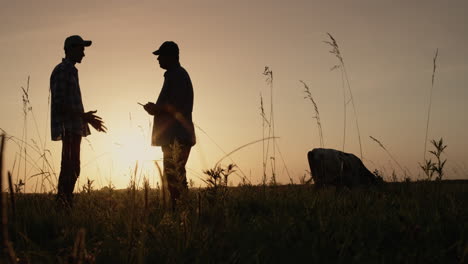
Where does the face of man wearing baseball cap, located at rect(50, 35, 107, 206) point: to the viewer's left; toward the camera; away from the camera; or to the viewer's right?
to the viewer's right

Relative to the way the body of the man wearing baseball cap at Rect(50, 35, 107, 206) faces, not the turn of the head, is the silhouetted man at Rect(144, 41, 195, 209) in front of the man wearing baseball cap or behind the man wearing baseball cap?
in front

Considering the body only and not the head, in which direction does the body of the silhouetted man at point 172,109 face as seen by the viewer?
to the viewer's left

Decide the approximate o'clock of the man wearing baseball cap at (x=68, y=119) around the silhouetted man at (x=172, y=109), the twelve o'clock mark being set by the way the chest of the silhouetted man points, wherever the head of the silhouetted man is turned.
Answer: The man wearing baseball cap is roughly at 12 o'clock from the silhouetted man.

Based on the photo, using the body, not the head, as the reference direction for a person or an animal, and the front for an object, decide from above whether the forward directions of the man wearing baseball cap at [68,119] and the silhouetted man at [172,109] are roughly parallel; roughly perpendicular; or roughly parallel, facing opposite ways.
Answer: roughly parallel, facing opposite ways

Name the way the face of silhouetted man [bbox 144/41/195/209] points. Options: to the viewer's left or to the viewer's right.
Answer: to the viewer's left

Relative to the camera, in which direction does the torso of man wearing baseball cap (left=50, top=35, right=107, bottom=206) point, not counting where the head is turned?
to the viewer's right

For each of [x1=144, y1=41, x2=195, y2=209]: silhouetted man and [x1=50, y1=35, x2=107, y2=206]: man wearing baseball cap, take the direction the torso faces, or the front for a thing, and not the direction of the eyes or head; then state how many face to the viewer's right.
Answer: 1
